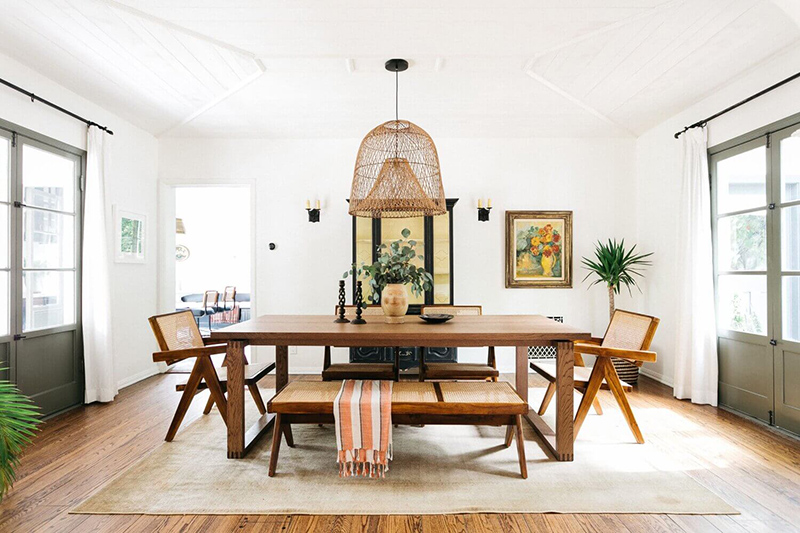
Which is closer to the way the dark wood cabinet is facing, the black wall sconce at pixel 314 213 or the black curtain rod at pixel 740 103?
the black curtain rod

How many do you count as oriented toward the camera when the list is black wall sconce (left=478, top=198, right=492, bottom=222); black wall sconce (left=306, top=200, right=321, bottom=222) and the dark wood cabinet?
3

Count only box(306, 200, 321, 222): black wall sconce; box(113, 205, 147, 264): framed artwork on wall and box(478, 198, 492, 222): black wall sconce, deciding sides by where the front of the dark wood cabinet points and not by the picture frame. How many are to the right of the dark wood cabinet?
2

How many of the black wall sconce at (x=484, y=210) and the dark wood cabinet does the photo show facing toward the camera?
2

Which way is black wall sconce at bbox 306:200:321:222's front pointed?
toward the camera

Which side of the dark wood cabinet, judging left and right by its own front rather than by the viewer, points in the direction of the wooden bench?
front

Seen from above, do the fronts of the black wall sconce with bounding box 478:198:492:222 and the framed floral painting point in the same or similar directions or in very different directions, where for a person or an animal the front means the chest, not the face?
same or similar directions

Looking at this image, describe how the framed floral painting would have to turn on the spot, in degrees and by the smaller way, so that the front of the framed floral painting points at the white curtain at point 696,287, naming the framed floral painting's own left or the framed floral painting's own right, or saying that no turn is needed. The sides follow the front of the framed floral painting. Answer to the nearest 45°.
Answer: approximately 45° to the framed floral painting's own left

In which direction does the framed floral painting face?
toward the camera

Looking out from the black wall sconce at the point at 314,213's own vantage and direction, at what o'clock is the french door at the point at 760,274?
The french door is roughly at 10 o'clock from the black wall sconce.

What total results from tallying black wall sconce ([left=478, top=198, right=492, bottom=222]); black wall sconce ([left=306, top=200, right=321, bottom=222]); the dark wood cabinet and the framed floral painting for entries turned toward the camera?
4

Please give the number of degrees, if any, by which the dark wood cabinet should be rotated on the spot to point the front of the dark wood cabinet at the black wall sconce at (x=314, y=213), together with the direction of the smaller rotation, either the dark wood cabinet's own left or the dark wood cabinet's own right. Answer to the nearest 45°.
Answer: approximately 90° to the dark wood cabinet's own right

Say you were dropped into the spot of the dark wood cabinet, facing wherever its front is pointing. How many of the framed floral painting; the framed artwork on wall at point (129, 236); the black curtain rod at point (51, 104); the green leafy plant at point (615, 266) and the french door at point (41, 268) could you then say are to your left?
2
